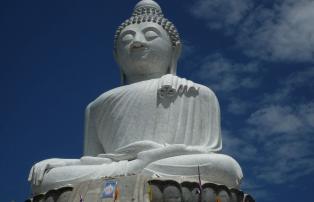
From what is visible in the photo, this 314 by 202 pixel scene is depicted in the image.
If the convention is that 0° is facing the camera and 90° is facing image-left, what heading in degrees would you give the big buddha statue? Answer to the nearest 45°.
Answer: approximately 45°
